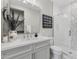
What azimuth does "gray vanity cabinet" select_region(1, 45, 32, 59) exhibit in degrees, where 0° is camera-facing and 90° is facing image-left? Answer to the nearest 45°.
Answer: approximately 315°

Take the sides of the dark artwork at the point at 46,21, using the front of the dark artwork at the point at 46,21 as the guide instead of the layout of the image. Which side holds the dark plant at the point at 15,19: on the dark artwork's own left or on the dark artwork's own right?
on the dark artwork's own right

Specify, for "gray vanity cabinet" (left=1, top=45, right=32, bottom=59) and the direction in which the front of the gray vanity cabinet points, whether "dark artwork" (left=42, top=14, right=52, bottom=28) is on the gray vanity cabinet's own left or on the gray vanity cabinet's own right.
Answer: on the gray vanity cabinet's own left

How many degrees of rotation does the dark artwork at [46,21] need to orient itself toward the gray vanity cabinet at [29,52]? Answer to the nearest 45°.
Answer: approximately 45° to its right

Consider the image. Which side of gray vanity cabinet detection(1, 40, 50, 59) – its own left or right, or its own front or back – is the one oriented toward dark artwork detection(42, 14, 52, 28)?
left

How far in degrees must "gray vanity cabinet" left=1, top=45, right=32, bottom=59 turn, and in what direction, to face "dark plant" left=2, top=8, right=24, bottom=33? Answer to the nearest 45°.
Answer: approximately 135° to its left
